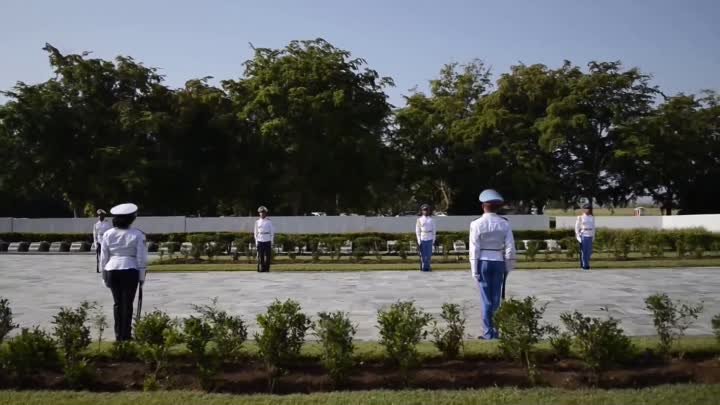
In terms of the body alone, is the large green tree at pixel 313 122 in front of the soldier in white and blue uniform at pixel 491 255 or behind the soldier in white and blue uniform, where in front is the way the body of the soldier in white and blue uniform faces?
in front

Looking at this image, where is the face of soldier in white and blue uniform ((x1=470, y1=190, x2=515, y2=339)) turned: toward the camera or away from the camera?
away from the camera

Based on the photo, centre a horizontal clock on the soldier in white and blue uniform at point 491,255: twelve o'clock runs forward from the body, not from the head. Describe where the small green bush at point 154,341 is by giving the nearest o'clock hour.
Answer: The small green bush is roughly at 8 o'clock from the soldier in white and blue uniform.

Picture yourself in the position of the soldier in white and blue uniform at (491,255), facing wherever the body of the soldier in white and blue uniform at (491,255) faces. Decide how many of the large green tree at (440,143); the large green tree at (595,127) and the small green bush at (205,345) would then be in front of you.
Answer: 2

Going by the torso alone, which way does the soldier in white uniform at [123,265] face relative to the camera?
away from the camera

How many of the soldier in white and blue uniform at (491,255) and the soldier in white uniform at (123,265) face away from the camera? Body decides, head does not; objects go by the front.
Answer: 2

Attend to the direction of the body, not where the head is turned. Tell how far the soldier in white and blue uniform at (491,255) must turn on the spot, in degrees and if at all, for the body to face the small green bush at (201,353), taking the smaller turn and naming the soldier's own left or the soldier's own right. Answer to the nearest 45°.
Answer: approximately 135° to the soldier's own left

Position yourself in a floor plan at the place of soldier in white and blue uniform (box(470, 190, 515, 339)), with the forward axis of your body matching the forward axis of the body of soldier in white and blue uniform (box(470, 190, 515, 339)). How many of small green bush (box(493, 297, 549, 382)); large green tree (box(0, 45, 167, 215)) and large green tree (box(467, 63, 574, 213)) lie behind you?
1

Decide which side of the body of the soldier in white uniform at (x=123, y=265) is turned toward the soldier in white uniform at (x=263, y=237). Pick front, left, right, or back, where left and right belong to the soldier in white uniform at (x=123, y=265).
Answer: front

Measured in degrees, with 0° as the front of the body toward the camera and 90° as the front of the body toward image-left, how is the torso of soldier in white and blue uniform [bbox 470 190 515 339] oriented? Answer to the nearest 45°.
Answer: approximately 180°

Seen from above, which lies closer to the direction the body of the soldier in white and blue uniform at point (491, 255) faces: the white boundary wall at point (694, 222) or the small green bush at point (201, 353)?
the white boundary wall

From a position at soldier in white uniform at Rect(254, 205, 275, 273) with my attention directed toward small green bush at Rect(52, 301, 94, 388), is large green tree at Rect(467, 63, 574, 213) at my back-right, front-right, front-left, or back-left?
back-left

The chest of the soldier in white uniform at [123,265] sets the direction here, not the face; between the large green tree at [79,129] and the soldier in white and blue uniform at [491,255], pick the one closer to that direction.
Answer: the large green tree

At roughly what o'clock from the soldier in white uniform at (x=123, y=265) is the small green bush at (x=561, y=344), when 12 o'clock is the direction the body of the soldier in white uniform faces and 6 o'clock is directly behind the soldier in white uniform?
The small green bush is roughly at 4 o'clock from the soldier in white uniform.

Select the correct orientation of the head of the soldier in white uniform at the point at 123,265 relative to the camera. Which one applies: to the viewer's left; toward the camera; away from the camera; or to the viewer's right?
away from the camera
